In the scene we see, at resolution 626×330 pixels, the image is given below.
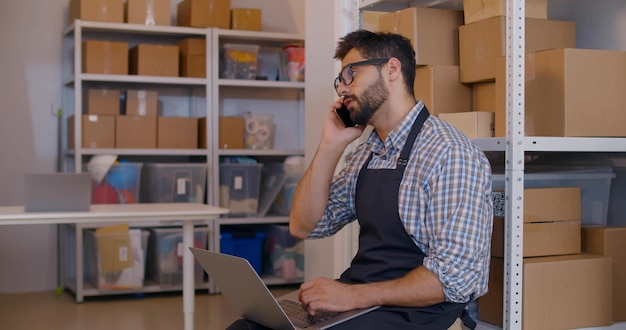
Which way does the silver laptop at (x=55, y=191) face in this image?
away from the camera

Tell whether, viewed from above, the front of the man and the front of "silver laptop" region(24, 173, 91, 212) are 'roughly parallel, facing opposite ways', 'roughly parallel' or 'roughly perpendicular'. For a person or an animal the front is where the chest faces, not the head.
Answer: roughly perpendicular

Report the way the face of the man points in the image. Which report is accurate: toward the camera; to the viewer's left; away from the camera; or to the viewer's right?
to the viewer's left

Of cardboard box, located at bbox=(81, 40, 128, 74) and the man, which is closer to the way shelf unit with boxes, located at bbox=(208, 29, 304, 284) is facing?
the man

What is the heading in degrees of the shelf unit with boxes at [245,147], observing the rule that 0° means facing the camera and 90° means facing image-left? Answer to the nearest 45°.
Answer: approximately 0°

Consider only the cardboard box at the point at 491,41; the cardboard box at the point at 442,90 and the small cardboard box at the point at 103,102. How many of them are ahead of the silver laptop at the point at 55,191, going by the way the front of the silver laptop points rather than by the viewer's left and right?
1

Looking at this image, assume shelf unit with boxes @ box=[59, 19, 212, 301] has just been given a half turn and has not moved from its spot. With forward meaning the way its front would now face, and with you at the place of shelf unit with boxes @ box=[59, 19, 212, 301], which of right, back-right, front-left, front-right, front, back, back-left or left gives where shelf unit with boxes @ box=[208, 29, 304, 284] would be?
right

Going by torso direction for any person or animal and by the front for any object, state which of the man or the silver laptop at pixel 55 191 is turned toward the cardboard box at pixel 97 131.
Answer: the silver laptop

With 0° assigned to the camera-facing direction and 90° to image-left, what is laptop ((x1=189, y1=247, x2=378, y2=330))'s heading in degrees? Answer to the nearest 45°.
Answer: approximately 225°

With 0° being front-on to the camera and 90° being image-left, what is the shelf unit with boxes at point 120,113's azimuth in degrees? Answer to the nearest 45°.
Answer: approximately 0°

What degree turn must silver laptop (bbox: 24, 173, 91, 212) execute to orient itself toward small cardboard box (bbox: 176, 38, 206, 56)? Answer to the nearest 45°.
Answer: approximately 45° to its right

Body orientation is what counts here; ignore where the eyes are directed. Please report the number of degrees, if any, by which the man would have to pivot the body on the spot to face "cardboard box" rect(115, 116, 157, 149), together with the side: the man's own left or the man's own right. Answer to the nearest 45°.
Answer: approximately 90° to the man's own right

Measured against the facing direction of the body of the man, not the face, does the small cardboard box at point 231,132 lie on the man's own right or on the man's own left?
on the man's own right
